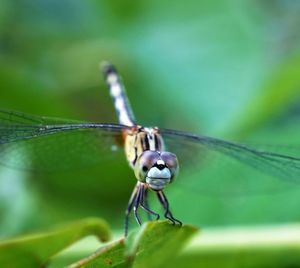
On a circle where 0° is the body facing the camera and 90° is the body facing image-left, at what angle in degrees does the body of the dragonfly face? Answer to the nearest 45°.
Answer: approximately 0°
